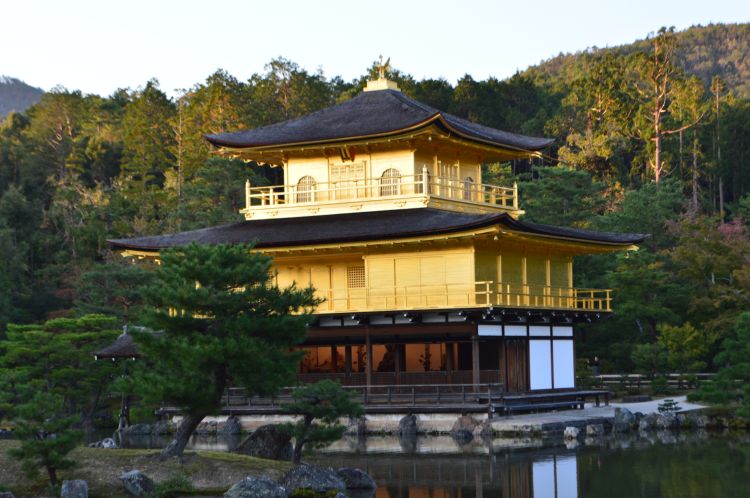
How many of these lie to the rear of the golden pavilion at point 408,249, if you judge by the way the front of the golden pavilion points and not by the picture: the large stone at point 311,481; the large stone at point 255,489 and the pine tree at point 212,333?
0

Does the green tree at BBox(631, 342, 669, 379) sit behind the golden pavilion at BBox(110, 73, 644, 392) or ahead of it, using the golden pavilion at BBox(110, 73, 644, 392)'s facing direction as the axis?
behind

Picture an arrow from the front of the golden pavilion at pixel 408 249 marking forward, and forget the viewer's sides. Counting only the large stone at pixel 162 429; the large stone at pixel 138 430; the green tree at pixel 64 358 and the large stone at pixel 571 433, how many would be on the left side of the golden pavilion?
1

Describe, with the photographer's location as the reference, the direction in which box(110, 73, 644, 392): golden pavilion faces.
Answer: facing the viewer and to the left of the viewer

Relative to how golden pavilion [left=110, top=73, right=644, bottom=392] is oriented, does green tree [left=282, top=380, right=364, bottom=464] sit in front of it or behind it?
in front

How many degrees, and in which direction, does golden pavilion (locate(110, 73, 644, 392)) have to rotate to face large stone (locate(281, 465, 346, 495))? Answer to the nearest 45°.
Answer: approximately 45° to its left

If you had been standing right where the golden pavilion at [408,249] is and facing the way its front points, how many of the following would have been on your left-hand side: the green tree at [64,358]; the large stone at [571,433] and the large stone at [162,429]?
1

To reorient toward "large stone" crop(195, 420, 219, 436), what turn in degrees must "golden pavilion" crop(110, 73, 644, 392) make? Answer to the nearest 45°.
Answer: approximately 45° to its right

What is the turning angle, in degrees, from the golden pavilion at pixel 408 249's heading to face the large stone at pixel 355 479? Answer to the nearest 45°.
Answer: approximately 45° to its left

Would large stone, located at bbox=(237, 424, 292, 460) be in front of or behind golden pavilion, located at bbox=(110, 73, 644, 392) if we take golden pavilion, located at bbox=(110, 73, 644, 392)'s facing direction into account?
in front

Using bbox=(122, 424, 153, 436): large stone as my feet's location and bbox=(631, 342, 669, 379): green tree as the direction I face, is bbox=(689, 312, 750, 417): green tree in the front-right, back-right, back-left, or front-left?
front-right

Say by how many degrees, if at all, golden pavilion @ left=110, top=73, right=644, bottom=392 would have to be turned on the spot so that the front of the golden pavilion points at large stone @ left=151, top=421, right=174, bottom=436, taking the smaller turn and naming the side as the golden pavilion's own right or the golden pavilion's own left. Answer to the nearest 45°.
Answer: approximately 45° to the golden pavilion's own right

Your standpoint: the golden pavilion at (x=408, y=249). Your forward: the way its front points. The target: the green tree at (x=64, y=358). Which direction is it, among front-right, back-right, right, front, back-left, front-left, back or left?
front-right

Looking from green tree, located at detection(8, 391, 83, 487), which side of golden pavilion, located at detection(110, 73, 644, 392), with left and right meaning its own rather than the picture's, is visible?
front
